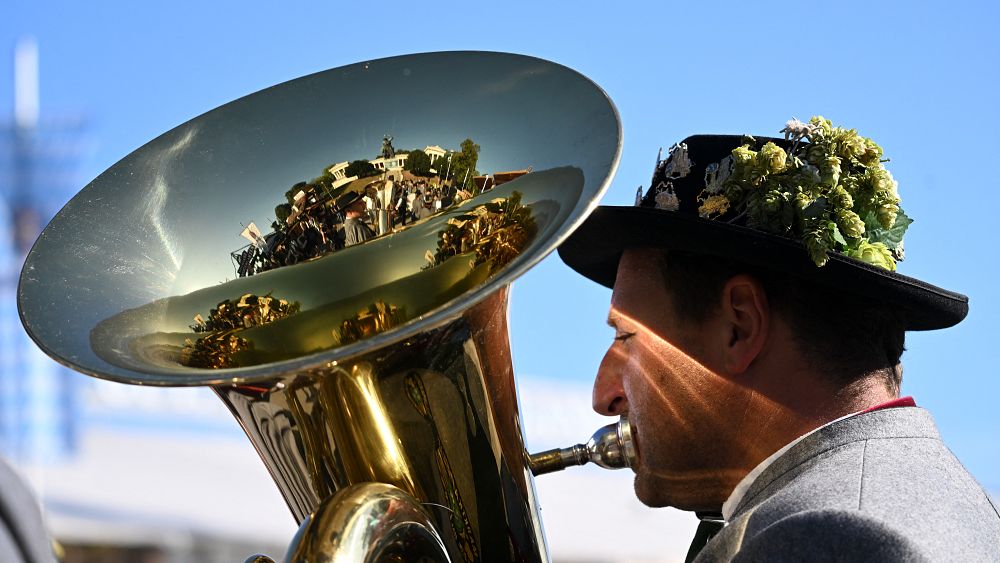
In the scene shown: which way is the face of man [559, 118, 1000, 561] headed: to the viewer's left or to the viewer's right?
to the viewer's left

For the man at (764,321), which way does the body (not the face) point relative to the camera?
to the viewer's left
